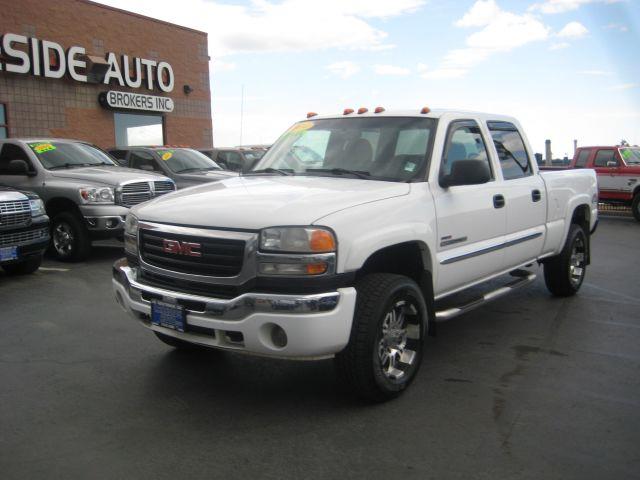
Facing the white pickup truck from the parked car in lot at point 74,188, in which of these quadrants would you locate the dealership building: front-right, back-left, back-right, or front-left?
back-left

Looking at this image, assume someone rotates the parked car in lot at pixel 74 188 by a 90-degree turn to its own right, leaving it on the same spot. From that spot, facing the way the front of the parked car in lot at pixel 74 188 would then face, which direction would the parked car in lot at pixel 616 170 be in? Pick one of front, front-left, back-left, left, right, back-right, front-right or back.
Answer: back-left

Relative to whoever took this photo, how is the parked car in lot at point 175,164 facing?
facing the viewer and to the right of the viewer

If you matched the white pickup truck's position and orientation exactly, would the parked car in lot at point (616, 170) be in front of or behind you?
behind

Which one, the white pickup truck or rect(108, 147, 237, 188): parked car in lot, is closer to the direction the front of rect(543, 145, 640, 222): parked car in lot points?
the white pickup truck

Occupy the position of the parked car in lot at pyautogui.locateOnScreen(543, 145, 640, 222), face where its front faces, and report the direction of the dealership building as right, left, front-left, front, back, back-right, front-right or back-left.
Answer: back-right

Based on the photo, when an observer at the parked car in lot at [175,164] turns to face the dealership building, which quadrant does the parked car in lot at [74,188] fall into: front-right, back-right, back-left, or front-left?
back-left

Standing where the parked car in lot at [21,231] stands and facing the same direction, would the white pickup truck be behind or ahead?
ahead

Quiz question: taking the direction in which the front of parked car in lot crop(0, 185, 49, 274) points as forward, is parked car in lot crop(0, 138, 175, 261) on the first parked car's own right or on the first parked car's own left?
on the first parked car's own left

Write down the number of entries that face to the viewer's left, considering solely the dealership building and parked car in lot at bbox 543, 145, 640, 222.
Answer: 0

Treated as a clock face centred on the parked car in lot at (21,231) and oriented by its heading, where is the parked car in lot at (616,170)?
the parked car in lot at (616,170) is roughly at 10 o'clock from the parked car in lot at (21,231).

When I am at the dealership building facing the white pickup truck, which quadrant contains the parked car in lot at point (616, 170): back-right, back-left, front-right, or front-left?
front-left

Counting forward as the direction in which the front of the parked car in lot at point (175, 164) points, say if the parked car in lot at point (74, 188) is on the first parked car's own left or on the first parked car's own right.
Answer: on the first parked car's own right

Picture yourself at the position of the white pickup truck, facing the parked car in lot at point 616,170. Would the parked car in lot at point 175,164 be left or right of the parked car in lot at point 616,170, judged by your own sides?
left
